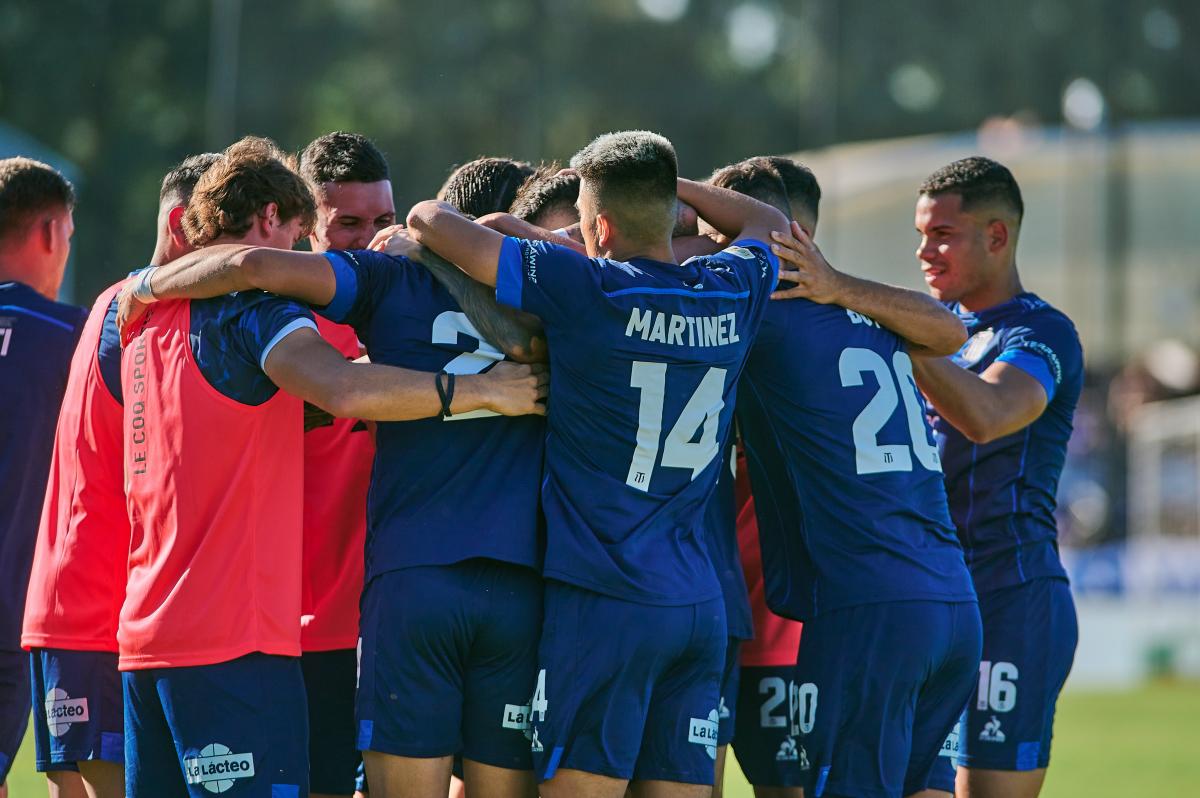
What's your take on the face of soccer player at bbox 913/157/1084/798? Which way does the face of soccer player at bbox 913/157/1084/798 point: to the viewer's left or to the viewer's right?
to the viewer's left

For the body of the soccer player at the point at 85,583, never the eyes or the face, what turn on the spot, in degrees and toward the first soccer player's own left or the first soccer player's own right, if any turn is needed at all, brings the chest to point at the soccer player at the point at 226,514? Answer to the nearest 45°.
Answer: approximately 90° to the first soccer player's own right

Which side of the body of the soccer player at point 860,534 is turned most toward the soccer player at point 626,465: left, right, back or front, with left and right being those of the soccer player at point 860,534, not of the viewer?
left

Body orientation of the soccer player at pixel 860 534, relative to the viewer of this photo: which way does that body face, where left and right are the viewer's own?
facing away from the viewer and to the left of the viewer

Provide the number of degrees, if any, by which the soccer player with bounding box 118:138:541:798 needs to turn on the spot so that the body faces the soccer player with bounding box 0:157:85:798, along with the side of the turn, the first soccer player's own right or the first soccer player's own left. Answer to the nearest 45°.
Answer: approximately 90° to the first soccer player's own left

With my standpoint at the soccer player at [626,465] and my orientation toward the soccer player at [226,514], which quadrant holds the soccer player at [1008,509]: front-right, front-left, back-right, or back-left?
back-right

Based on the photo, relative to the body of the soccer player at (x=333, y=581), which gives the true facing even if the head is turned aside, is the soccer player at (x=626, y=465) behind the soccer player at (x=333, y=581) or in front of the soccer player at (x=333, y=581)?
in front

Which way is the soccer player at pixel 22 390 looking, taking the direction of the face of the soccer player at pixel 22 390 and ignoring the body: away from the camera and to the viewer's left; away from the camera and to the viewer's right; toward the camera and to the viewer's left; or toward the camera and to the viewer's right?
away from the camera and to the viewer's right

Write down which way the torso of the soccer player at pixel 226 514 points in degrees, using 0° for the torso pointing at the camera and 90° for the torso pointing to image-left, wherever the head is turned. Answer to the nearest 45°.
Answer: approximately 225°
